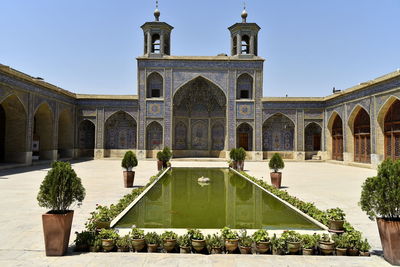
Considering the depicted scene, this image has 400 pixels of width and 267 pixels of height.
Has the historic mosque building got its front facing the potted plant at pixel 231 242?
yes

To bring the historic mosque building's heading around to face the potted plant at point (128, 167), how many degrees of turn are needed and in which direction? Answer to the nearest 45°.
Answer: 0° — it already faces it

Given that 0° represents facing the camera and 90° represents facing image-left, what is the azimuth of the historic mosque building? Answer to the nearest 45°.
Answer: approximately 0°

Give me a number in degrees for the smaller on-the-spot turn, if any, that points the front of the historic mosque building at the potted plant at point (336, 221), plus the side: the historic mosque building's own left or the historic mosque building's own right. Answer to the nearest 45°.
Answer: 0° — it already faces it

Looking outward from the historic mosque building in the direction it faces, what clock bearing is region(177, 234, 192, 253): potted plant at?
The potted plant is roughly at 12 o'clock from the historic mosque building.

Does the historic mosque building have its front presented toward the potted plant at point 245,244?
yes

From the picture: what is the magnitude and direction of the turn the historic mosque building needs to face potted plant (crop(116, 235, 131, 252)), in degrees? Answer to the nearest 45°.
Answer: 0° — it already faces it
